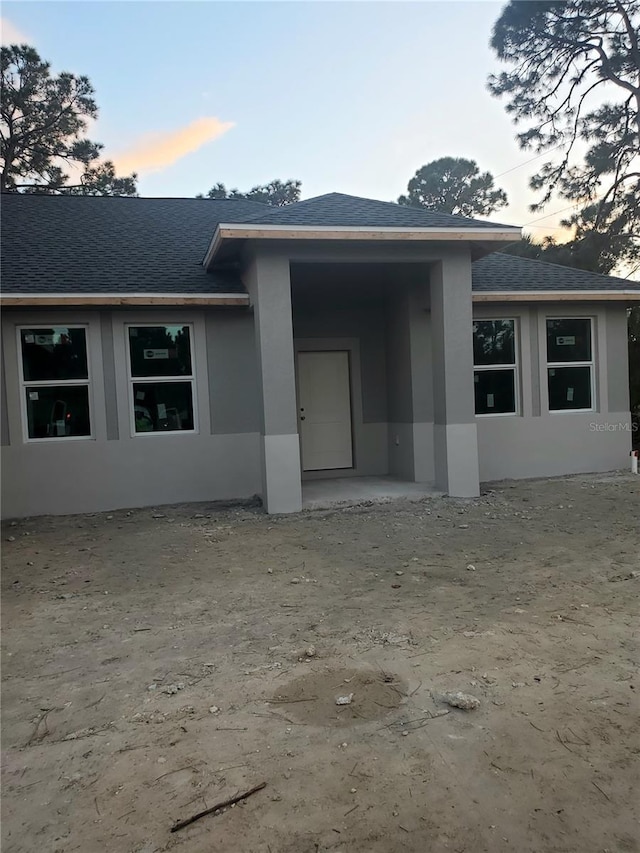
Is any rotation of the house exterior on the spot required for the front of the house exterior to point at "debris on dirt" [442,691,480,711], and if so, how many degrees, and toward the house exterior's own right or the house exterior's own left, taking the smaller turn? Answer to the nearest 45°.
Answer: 0° — it already faces it

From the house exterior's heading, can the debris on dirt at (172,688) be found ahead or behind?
ahead

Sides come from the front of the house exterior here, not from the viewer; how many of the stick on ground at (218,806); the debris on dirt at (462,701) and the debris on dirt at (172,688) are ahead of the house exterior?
3

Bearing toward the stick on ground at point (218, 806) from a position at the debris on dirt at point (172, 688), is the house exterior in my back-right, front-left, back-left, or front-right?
back-left

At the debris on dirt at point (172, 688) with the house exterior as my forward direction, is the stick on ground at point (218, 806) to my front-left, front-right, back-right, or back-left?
back-right

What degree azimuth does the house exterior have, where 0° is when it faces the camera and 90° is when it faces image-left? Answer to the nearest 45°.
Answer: approximately 0°

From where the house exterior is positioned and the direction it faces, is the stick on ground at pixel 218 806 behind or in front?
in front
